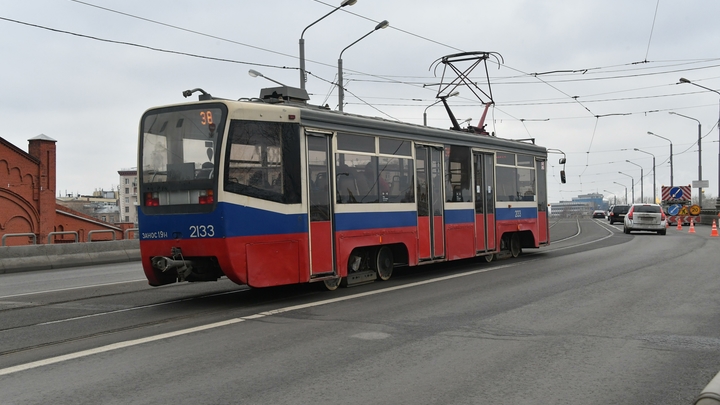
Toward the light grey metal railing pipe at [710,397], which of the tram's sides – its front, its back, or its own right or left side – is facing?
right

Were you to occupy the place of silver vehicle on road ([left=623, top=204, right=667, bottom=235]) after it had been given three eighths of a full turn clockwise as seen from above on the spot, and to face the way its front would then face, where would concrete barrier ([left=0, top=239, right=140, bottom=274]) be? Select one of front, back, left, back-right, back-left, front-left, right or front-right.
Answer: right

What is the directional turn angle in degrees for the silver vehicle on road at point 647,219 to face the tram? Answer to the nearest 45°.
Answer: approximately 180°

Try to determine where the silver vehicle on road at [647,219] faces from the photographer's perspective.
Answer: facing away from the viewer

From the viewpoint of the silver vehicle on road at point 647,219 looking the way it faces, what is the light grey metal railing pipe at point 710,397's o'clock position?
The light grey metal railing pipe is roughly at 6 o'clock from the silver vehicle on road.
